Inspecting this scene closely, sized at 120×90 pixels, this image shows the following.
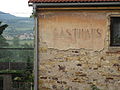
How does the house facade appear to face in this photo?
toward the camera
